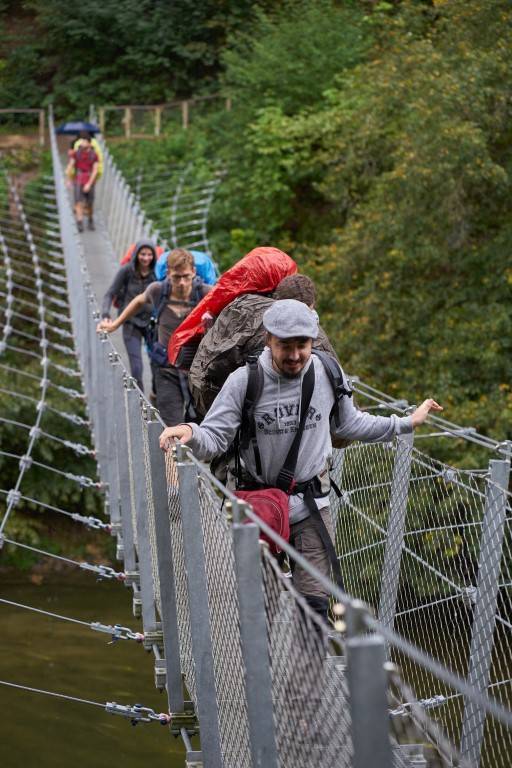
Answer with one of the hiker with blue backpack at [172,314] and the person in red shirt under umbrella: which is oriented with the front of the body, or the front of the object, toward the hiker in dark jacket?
the person in red shirt under umbrella

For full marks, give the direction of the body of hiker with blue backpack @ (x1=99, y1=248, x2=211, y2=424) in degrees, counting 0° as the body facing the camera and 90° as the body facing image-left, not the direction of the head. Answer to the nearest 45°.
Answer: approximately 0°

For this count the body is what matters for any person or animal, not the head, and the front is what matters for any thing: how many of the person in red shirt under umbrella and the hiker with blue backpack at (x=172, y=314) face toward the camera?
2

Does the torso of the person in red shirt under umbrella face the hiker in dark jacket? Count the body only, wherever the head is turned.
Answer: yes

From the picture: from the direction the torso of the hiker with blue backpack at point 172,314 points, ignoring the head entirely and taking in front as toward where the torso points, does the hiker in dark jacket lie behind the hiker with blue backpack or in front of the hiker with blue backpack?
behind

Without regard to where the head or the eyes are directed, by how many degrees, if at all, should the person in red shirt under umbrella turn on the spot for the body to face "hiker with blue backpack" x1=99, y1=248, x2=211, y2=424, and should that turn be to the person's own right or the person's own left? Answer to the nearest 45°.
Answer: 0° — they already face them

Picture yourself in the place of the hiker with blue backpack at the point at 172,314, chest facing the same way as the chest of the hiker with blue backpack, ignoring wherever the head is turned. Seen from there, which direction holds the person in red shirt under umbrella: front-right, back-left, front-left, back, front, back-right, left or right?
back
